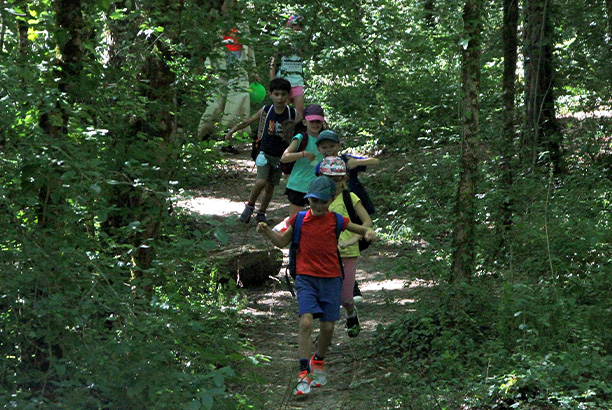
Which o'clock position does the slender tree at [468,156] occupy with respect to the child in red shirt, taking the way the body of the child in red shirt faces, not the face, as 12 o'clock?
The slender tree is roughly at 8 o'clock from the child in red shirt.

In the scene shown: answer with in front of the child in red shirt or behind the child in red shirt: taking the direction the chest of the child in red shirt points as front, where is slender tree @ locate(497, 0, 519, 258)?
behind

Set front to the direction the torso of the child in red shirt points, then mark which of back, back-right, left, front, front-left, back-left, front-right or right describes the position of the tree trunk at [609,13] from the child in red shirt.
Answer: back-left

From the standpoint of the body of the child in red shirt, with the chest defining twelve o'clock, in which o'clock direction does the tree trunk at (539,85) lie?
The tree trunk is roughly at 7 o'clock from the child in red shirt.

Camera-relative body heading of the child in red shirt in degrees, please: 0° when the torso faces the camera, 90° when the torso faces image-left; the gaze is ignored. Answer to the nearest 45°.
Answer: approximately 0°
